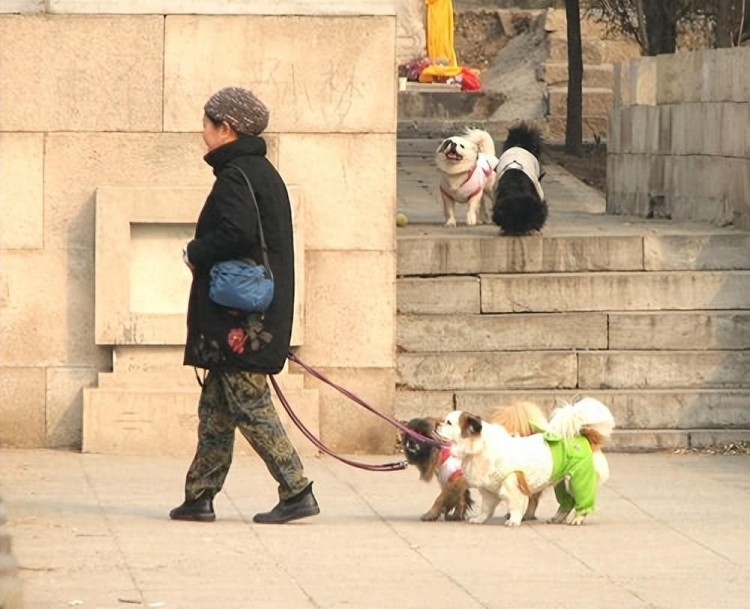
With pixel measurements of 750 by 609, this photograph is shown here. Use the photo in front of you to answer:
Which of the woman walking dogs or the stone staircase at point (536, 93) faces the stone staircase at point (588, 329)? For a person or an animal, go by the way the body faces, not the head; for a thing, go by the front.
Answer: the stone staircase at point (536, 93)

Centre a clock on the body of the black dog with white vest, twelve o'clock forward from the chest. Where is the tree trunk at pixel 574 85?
The tree trunk is roughly at 6 o'clock from the black dog with white vest.

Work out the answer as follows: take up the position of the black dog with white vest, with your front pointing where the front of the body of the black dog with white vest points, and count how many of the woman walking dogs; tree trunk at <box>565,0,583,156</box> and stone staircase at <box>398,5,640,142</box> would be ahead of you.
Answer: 2

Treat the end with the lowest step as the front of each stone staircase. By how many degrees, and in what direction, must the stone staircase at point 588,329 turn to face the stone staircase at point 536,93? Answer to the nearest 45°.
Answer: approximately 180°

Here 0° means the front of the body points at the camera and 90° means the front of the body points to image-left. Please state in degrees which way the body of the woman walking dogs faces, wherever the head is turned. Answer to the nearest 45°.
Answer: approximately 90°

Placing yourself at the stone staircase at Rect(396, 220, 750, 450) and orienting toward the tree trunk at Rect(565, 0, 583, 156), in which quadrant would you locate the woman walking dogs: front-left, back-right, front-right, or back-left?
back-left

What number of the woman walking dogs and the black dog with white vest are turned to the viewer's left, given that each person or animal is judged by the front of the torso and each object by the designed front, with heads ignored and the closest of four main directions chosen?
1
